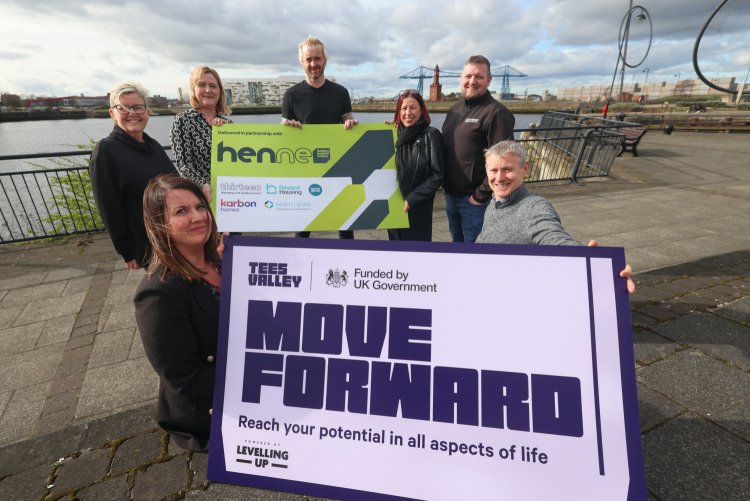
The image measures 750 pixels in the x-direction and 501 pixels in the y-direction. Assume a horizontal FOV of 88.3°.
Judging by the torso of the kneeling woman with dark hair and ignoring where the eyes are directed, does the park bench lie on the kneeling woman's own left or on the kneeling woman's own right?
on the kneeling woman's own left

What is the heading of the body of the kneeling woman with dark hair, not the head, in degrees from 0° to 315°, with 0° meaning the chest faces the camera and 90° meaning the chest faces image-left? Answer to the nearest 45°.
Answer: approximately 315°

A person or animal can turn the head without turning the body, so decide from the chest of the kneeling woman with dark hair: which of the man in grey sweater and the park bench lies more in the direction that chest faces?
the man in grey sweater

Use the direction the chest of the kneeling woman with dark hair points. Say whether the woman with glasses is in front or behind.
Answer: behind

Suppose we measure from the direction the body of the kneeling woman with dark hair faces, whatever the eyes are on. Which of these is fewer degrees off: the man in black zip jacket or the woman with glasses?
the man in black zip jacket

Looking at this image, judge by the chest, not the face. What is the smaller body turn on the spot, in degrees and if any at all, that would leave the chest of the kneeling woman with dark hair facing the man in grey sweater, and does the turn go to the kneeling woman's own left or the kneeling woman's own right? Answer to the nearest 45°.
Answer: approximately 45° to the kneeling woman's own left

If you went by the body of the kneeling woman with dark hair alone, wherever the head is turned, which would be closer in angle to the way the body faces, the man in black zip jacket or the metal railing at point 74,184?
the man in black zip jacket
